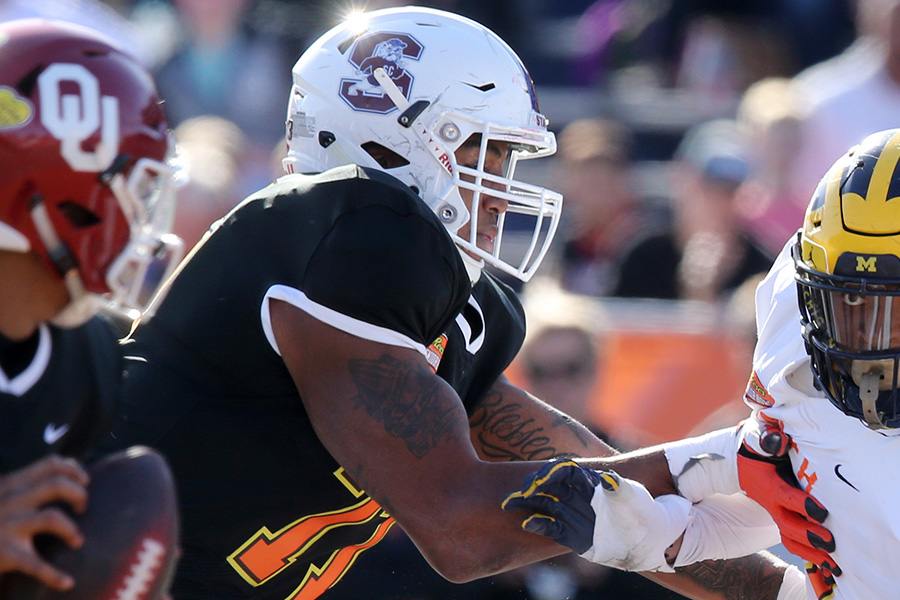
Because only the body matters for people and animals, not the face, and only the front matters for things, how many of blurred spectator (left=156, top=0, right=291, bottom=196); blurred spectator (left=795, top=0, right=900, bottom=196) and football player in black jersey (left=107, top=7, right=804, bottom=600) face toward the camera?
2

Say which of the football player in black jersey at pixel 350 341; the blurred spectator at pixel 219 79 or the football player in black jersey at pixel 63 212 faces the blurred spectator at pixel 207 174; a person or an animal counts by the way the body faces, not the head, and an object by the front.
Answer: the blurred spectator at pixel 219 79

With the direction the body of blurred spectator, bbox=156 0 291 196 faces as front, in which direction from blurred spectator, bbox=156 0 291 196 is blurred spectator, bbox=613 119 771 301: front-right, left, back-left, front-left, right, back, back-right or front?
front-left

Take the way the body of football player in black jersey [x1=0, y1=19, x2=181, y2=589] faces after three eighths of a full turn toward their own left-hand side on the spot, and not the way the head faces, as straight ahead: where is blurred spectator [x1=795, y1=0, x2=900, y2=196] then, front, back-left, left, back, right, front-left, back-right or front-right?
front-right

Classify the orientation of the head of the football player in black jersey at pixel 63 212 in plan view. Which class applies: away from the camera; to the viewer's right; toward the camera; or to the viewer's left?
to the viewer's right

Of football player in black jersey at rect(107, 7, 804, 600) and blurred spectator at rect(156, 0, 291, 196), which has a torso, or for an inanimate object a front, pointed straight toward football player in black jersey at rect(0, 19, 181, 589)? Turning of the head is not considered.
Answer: the blurred spectator

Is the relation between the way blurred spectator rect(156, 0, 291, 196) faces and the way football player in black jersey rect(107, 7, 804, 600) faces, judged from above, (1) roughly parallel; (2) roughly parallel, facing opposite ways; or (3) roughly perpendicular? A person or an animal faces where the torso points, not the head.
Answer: roughly perpendicular

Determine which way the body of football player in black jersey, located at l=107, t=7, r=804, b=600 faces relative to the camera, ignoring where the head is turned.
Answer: to the viewer's right

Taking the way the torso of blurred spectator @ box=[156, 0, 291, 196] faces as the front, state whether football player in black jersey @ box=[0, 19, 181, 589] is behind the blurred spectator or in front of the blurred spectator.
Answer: in front

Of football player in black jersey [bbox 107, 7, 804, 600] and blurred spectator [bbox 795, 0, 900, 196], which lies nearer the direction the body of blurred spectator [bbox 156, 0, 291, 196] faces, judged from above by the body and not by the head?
the football player in black jersey

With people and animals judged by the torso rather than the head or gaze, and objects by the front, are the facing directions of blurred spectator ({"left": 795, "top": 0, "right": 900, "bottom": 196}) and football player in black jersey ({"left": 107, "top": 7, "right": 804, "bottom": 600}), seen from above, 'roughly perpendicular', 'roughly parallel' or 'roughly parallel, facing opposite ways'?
roughly perpendicular

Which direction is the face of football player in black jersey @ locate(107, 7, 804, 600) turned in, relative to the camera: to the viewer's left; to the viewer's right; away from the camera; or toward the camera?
to the viewer's right
